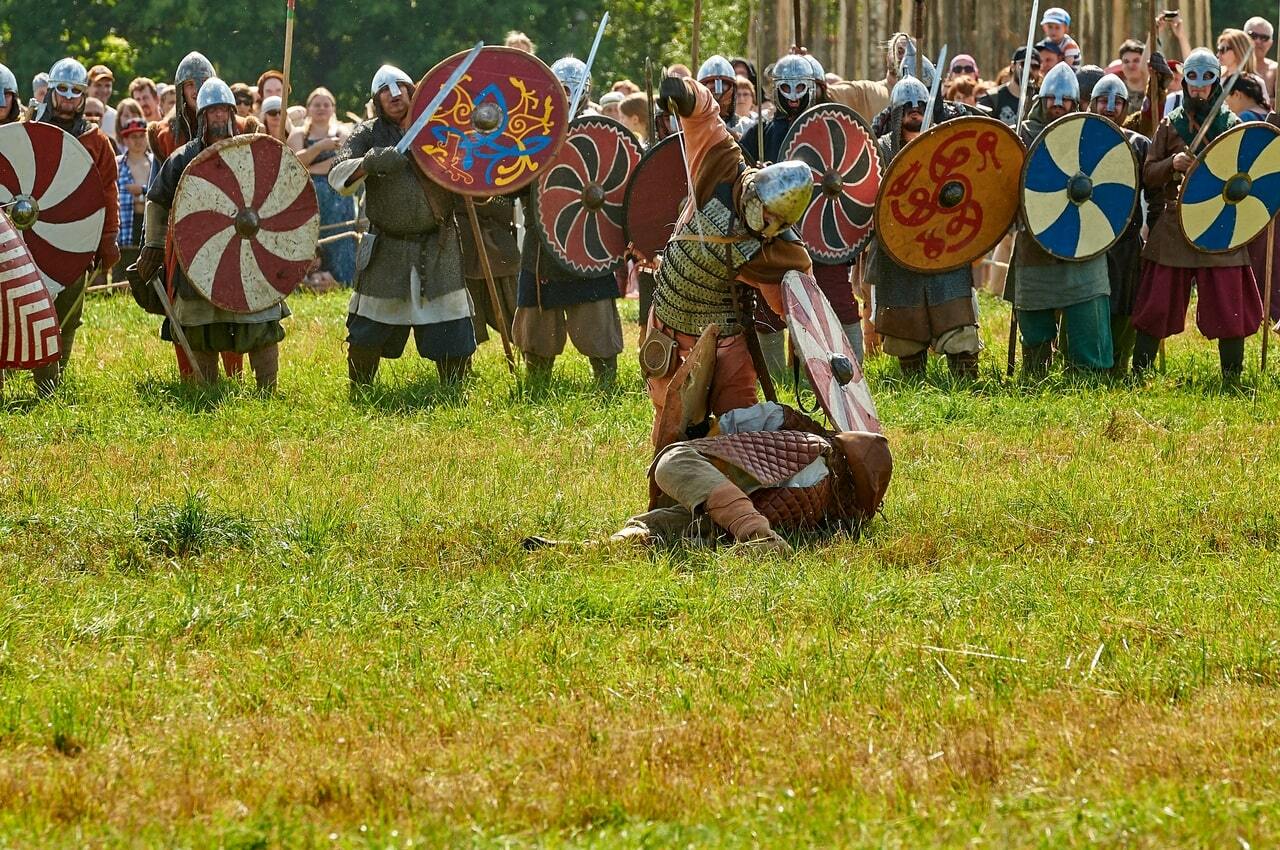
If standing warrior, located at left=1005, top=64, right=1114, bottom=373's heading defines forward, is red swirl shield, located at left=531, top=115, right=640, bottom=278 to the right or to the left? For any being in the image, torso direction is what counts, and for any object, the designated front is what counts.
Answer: on its right

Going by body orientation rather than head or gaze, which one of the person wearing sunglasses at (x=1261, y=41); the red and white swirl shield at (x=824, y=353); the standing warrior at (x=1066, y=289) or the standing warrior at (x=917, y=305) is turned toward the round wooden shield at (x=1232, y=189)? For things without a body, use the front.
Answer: the person wearing sunglasses

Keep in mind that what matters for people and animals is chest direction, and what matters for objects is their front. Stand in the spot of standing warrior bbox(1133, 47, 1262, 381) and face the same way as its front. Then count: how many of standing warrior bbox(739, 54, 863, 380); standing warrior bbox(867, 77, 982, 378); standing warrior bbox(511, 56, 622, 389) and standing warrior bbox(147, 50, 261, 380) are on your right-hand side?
4

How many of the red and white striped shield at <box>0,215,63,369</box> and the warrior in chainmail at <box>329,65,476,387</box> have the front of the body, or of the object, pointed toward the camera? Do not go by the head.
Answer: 2

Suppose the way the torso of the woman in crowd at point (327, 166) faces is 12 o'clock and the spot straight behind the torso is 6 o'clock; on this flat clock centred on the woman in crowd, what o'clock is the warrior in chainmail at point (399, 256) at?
The warrior in chainmail is roughly at 12 o'clock from the woman in crowd.

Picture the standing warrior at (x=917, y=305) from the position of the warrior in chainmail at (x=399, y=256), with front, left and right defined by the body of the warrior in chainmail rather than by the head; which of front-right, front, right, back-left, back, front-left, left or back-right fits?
left

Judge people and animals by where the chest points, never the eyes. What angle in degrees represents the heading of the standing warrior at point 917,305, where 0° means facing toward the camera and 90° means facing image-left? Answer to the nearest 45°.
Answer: approximately 0°

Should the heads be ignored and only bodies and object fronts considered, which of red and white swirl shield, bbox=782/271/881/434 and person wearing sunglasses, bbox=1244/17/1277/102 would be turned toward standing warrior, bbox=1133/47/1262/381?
the person wearing sunglasses

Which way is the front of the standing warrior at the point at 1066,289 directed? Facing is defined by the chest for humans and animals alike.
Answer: toward the camera

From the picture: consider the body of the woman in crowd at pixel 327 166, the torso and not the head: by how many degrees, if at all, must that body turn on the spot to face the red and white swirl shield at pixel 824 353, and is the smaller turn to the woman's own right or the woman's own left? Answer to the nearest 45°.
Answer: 0° — they already face it

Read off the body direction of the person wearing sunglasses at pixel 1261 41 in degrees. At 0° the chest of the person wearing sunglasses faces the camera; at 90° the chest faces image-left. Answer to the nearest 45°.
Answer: approximately 0°

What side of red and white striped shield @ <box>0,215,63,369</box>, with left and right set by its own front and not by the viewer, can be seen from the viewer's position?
front

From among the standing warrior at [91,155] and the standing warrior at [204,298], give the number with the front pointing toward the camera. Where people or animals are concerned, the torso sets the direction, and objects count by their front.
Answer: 2

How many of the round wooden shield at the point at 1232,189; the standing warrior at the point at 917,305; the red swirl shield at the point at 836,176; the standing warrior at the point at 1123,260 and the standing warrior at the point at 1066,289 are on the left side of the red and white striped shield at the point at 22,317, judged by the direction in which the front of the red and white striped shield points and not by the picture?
5

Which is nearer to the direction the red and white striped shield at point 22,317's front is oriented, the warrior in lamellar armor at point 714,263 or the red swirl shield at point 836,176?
the warrior in lamellar armor

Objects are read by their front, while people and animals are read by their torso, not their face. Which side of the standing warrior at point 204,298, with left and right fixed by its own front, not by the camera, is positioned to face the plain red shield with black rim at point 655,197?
left
